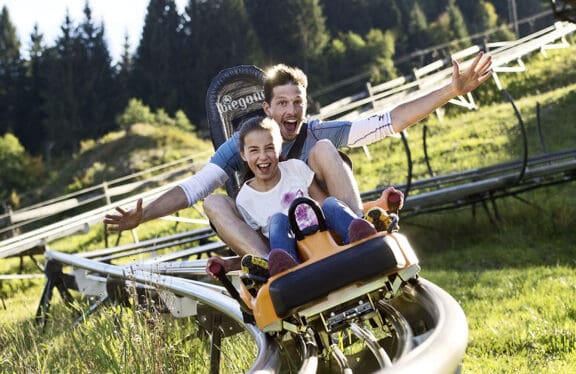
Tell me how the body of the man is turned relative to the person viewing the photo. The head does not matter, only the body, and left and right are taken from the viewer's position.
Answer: facing the viewer

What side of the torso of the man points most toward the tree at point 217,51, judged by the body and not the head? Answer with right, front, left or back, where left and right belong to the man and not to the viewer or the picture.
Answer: back

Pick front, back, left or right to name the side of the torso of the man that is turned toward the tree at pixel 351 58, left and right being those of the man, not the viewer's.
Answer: back

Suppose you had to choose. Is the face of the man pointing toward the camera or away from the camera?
toward the camera

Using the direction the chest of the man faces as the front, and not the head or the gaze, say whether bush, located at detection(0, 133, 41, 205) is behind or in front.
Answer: behind
